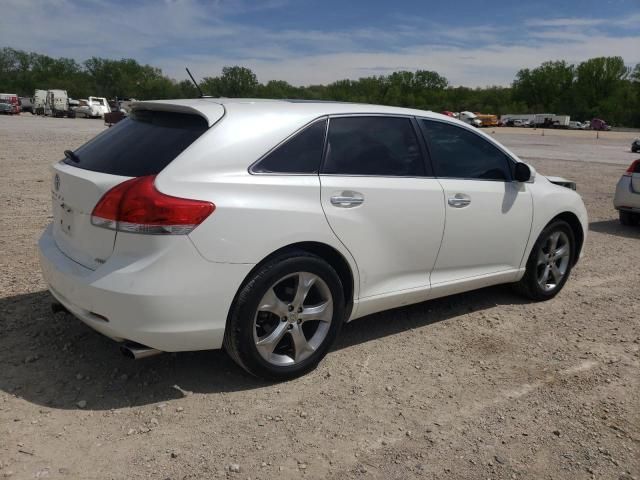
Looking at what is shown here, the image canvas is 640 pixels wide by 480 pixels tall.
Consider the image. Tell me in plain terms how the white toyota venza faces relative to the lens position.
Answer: facing away from the viewer and to the right of the viewer

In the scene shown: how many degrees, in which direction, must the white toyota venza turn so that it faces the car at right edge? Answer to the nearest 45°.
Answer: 0° — it already faces it
